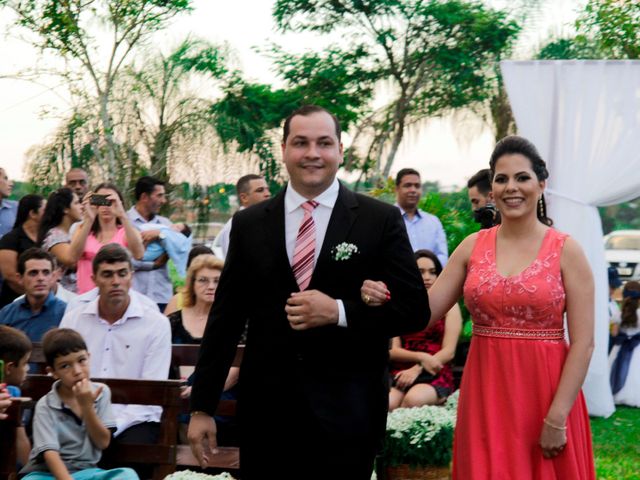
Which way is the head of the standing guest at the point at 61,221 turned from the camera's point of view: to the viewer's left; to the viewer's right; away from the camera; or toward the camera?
to the viewer's right

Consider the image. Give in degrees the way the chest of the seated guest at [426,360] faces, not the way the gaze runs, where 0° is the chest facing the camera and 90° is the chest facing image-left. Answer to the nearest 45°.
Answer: approximately 45°

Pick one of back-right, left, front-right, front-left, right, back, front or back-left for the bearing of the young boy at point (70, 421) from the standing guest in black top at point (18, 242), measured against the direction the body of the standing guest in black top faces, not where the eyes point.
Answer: right

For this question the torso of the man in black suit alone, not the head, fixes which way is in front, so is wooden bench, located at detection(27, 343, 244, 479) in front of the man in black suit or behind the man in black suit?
behind

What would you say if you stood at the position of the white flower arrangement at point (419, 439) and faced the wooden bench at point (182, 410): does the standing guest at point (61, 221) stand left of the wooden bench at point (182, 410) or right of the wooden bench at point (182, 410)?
right

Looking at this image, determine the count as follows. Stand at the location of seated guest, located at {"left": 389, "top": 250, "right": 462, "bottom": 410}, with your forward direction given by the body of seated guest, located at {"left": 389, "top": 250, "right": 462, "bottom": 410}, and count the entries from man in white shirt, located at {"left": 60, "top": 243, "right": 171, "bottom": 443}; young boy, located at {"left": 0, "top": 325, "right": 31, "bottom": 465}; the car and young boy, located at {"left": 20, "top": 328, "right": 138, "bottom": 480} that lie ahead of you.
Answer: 3

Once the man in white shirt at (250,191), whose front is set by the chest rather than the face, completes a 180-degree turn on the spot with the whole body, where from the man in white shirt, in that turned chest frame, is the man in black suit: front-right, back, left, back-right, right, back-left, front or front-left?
back-left
